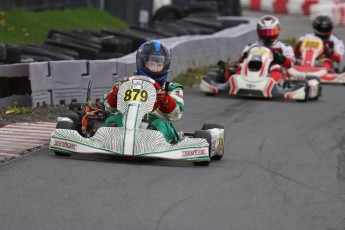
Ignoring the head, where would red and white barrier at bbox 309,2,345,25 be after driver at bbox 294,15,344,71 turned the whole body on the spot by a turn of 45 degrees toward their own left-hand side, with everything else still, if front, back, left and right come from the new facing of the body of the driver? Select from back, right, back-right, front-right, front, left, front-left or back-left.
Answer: back

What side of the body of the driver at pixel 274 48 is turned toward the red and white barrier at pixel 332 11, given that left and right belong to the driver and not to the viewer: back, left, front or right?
back

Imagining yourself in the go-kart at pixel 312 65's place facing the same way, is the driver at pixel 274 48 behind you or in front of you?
in front

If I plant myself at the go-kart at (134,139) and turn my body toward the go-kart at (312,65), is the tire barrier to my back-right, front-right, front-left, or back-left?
front-left

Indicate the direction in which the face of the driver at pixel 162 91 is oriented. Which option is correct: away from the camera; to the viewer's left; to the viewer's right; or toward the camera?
toward the camera

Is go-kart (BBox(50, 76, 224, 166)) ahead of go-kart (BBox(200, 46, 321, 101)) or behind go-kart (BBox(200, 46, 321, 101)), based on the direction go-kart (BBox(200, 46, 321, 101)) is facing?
ahead

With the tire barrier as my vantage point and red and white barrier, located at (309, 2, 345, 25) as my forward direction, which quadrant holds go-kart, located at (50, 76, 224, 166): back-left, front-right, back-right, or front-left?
back-right

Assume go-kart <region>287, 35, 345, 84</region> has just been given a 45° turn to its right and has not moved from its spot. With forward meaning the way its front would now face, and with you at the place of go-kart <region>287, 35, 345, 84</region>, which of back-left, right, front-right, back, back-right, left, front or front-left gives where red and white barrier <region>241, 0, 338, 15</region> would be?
back-right

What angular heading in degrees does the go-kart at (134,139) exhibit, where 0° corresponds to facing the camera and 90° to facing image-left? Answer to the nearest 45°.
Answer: approximately 0°

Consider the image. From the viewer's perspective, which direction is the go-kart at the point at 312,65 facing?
toward the camera

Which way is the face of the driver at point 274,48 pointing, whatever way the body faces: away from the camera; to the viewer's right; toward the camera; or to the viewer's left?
toward the camera

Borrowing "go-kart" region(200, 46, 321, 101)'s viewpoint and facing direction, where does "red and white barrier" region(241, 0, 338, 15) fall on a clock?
The red and white barrier is roughly at 6 o'clock from the go-kart.

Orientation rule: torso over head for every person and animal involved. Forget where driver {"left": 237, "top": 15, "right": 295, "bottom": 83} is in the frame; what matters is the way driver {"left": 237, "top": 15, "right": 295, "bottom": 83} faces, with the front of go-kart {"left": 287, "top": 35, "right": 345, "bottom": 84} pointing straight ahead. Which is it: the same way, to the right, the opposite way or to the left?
the same way

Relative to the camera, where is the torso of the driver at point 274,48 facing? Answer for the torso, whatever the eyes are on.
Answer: toward the camera
